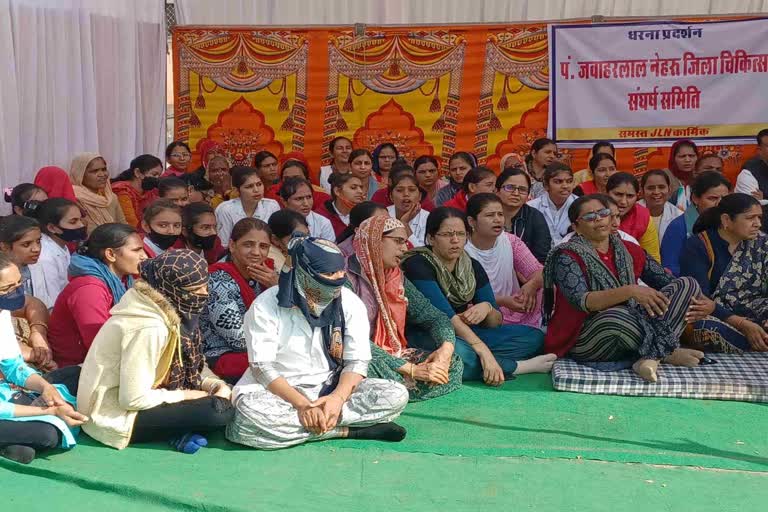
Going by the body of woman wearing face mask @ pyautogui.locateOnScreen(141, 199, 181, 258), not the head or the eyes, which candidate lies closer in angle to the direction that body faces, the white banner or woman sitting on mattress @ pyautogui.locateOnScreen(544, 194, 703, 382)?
the woman sitting on mattress

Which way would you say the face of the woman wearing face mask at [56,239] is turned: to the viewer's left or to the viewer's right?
to the viewer's right

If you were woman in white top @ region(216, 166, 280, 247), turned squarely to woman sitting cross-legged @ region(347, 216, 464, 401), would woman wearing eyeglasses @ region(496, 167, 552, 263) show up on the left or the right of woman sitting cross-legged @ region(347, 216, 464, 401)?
left

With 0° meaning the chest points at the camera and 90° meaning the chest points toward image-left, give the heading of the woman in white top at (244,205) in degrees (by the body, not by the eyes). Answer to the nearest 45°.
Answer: approximately 315°

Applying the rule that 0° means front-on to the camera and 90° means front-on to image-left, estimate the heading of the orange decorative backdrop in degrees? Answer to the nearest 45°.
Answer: approximately 0°

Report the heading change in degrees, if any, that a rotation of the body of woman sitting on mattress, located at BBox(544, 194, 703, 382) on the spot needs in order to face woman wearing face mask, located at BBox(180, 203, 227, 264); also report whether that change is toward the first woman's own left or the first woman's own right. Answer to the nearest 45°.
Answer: approximately 135° to the first woman's own right

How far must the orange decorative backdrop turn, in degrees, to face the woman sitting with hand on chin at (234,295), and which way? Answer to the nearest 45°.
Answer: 0° — it already faces them

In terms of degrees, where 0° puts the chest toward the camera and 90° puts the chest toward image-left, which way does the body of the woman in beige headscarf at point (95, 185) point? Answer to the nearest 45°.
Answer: approximately 315°
